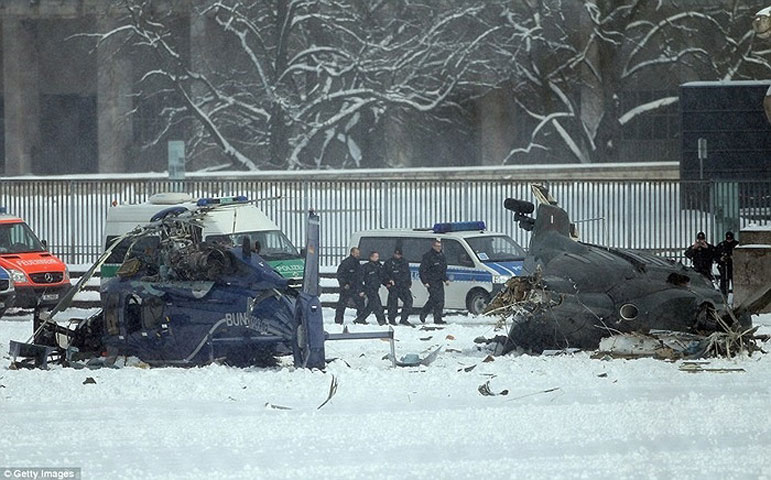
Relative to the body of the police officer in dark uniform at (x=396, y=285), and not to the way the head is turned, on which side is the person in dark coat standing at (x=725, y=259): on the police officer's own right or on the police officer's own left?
on the police officer's own left

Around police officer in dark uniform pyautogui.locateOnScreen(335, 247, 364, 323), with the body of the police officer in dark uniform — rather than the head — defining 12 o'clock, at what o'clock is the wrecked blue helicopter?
The wrecked blue helicopter is roughly at 2 o'clock from the police officer in dark uniform.

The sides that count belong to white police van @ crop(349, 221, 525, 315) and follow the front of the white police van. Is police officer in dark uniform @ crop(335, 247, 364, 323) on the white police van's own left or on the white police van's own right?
on the white police van's own right

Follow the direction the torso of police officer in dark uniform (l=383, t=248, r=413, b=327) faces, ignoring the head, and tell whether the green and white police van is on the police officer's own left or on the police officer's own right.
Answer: on the police officer's own right

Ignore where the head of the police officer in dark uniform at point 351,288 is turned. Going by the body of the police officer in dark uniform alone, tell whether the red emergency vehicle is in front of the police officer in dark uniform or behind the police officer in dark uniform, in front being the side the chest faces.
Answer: behind

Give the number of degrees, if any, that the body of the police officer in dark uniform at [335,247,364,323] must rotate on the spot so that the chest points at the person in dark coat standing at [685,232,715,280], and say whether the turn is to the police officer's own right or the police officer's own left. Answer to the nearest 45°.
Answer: approximately 45° to the police officer's own left
